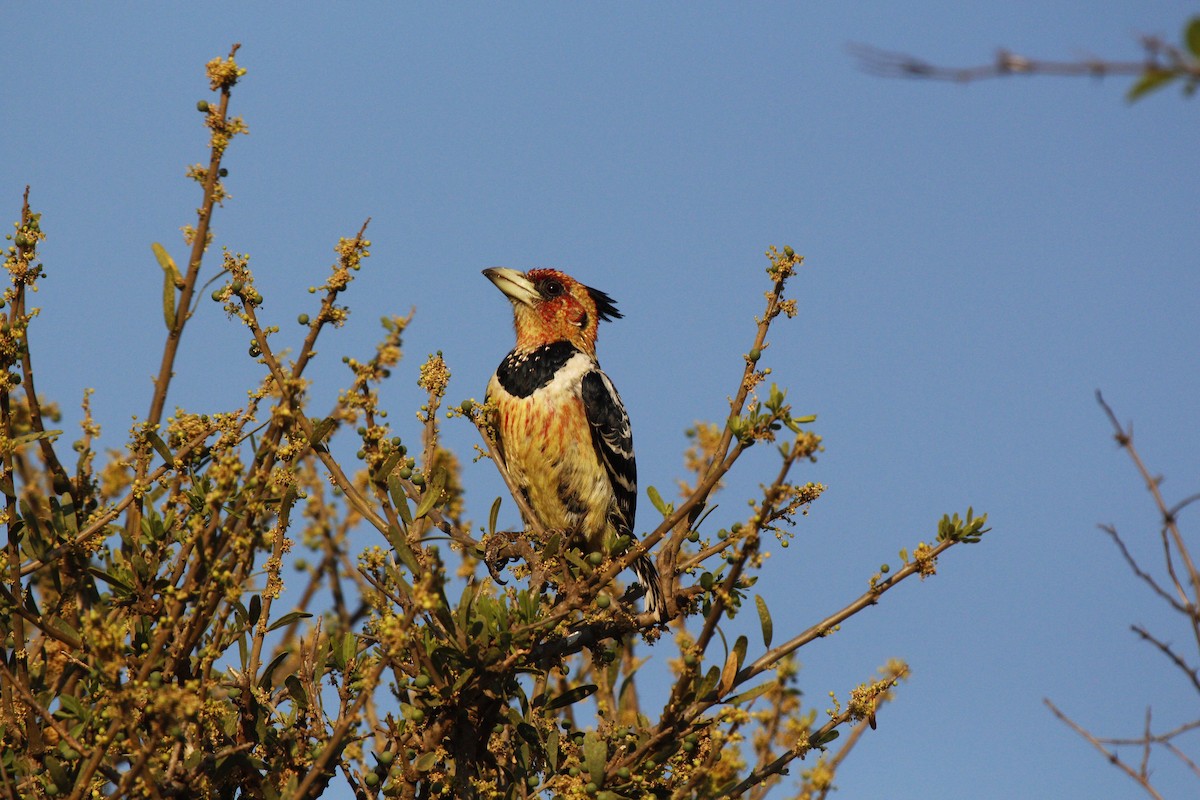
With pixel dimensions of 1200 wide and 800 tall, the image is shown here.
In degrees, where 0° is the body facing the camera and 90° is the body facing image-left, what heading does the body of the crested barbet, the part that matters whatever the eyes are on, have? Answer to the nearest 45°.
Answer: approximately 45°
